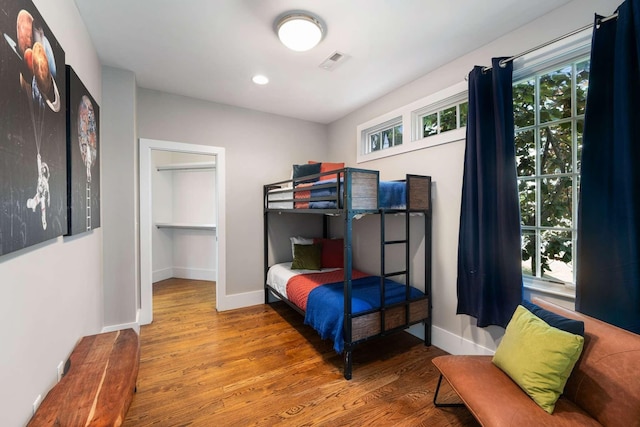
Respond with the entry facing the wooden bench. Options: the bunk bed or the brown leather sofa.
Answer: the brown leather sofa

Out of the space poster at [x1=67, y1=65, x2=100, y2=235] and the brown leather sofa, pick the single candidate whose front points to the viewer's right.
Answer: the space poster

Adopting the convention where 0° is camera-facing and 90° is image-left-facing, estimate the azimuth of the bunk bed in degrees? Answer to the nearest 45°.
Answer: approximately 315°

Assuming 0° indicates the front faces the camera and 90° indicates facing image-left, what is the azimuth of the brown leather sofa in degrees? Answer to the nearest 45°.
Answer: approximately 45°

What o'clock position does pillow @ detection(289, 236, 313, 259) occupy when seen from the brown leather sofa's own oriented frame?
The pillow is roughly at 2 o'clock from the brown leather sofa.

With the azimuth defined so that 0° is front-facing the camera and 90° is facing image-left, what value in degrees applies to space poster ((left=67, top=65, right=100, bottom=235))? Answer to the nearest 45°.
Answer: approximately 270°

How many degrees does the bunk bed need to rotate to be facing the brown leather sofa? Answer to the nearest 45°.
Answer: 0° — it already faces it
